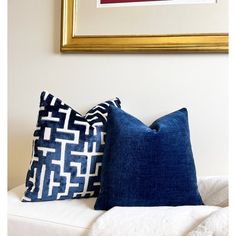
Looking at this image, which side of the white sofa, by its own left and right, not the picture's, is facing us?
front
